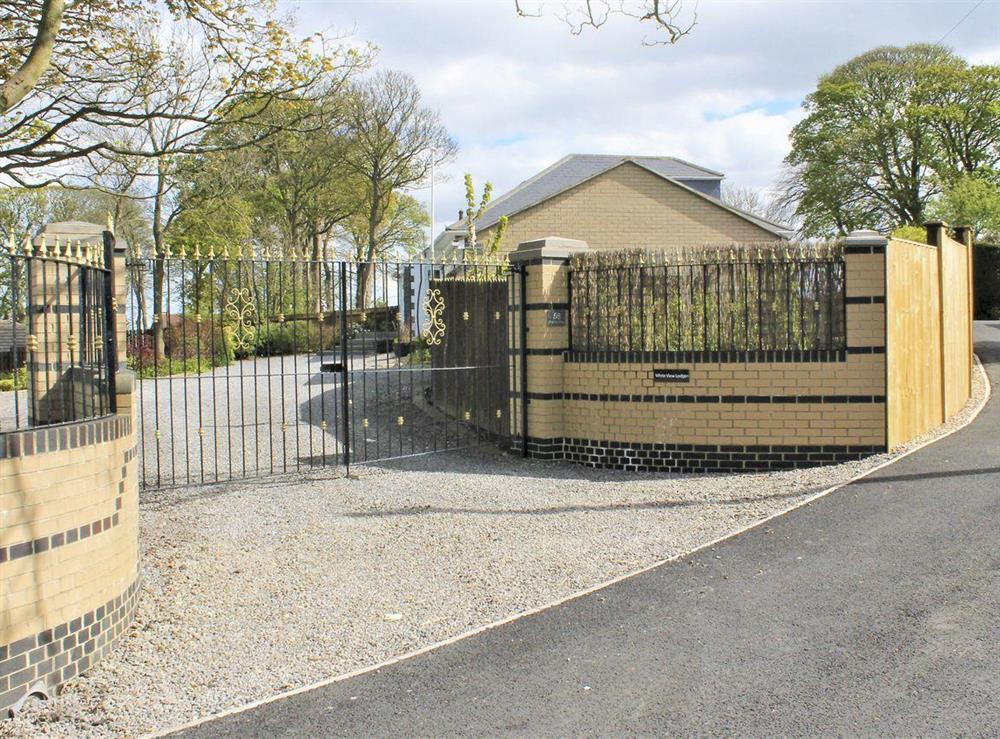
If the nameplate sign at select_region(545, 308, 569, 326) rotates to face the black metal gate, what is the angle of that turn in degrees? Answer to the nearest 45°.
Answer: approximately 90° to its right

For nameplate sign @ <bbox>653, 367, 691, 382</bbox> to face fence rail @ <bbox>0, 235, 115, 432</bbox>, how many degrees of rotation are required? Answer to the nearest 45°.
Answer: approximately 45° to its right

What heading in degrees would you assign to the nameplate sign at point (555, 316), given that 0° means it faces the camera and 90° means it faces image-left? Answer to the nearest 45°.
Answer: approximately 0°

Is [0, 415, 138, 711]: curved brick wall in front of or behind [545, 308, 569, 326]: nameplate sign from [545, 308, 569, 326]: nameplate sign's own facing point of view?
in front

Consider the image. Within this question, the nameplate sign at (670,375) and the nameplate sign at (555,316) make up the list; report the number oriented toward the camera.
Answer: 2

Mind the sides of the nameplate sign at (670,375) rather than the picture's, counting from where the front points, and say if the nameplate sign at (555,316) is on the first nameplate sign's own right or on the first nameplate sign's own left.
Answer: on the first nameplate sign's own right

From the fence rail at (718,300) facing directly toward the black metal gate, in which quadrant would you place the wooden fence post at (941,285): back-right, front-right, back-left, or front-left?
back-right

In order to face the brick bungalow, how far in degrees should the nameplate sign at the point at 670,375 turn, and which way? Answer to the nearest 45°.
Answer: approximately 180°

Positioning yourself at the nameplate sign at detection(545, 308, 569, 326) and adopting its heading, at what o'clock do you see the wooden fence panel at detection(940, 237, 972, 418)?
The wooden fence panel is roughly at 8 o'clock from the nameplate sign.

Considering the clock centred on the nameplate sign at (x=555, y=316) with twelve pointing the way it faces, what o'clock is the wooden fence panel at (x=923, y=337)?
The wooden fence panel is roughly at 9 o'clock from the nameplate sign.

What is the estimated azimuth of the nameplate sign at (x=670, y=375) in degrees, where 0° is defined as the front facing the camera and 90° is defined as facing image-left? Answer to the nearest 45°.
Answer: approximately 0°
